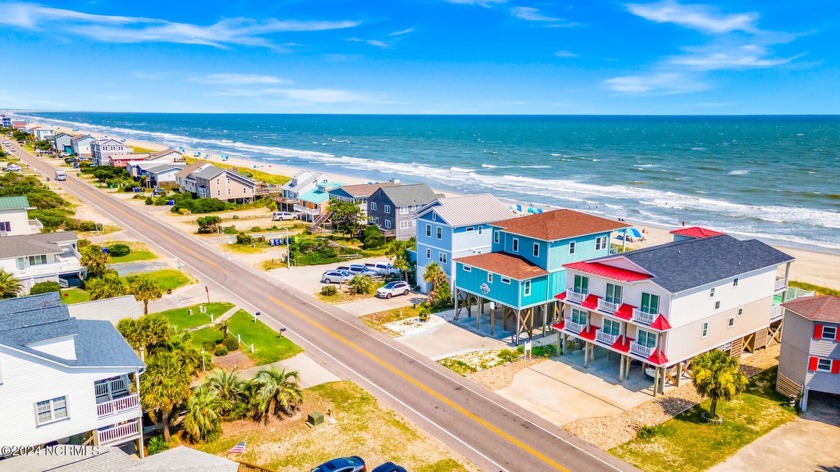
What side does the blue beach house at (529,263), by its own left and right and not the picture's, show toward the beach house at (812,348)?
left

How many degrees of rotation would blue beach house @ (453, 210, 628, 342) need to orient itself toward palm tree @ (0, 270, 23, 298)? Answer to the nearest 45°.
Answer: approximately 45° to its right

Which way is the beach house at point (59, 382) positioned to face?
to the viewer's right

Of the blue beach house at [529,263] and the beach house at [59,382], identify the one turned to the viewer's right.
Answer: the beach house

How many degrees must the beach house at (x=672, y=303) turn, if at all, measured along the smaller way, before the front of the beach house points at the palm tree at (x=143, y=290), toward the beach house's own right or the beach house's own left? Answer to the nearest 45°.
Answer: approximately 45° to the beach house's own right

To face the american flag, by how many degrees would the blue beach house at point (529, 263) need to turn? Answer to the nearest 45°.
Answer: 0° — it already faces it

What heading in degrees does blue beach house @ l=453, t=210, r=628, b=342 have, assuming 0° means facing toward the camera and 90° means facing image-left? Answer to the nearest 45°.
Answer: approximately 45°

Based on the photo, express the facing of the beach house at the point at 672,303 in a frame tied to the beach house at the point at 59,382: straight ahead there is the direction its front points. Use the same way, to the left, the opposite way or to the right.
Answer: the opposite way
